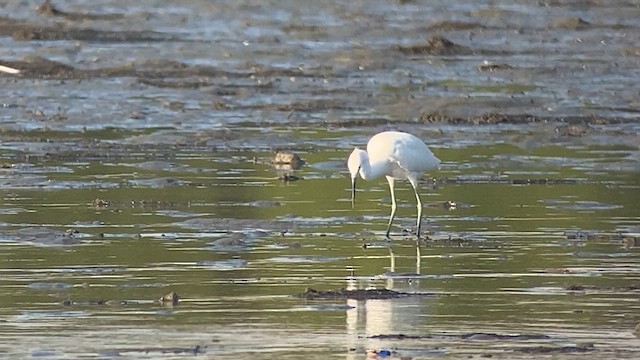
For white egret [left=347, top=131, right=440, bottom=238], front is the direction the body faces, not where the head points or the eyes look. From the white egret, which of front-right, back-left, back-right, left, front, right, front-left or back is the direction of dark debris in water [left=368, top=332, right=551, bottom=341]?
left

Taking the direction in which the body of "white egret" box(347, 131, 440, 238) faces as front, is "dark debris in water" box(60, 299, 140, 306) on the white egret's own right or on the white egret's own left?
on the white egret's own left

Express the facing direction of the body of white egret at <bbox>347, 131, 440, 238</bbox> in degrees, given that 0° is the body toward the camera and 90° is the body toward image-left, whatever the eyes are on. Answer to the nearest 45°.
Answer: approximately 90°

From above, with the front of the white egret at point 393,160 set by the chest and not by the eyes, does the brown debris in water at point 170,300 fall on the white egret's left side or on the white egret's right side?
on the white egret's left side
